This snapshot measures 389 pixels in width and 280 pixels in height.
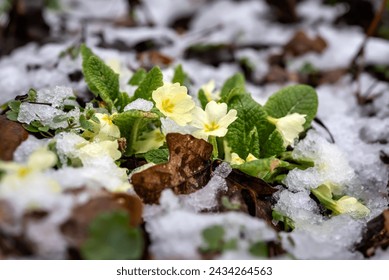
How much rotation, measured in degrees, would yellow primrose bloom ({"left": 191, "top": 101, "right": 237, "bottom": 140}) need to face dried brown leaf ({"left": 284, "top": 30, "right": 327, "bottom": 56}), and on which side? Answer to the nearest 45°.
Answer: approximately 180°

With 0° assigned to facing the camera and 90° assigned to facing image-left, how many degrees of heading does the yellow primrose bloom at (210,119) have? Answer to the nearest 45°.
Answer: approximately 0°

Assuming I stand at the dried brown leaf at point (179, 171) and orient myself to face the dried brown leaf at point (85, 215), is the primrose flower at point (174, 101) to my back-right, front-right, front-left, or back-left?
back-right
